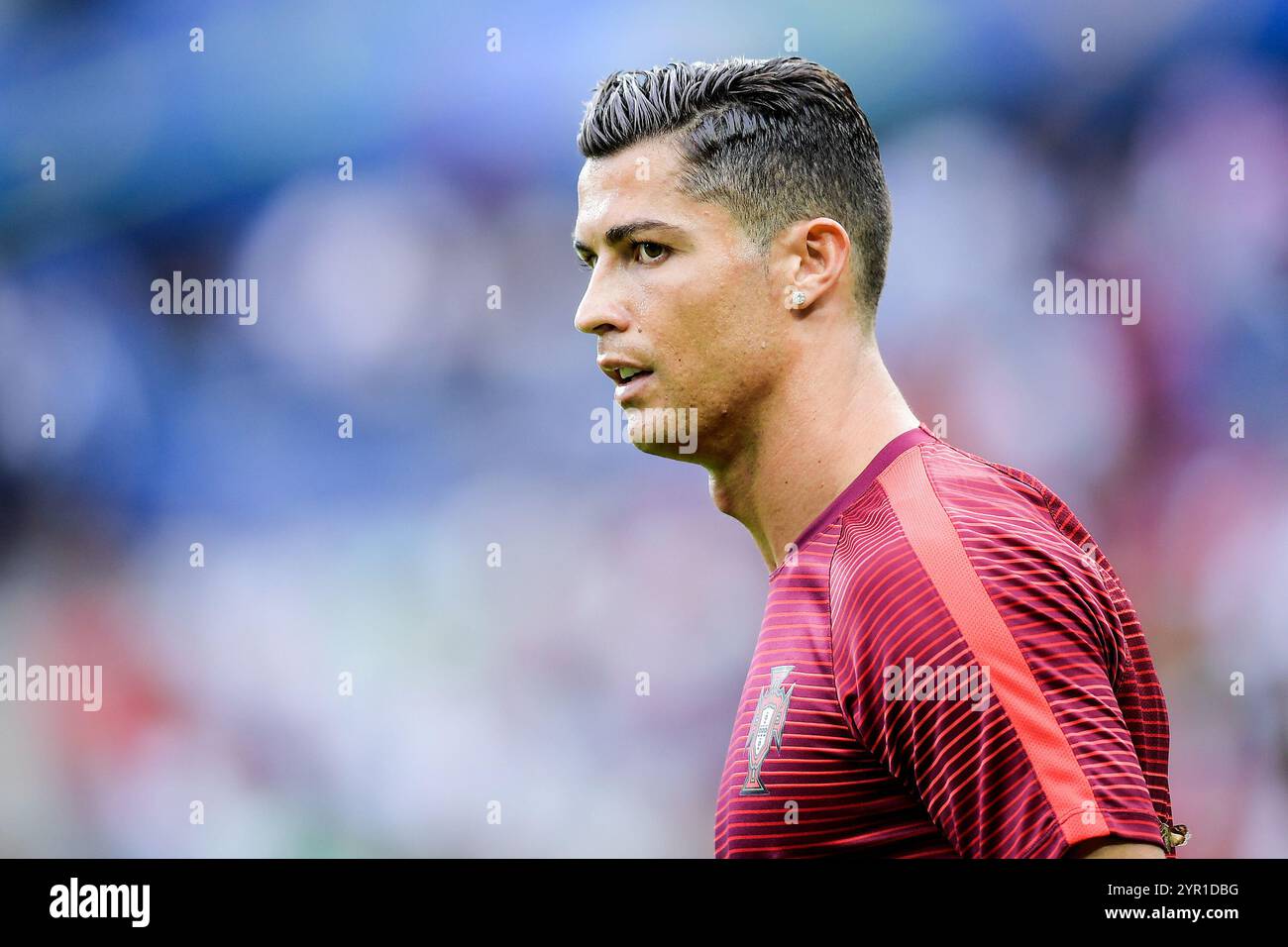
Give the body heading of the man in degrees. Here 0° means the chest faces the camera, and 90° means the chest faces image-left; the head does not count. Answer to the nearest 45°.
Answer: approximately 90°

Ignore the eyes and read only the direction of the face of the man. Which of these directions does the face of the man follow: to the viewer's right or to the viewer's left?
to the viewer's left
